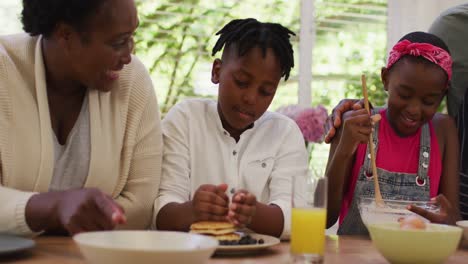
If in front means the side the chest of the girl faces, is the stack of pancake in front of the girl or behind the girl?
in front

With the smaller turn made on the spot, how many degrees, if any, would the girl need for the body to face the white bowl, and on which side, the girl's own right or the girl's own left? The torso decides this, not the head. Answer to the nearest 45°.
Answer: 0° — they already face it

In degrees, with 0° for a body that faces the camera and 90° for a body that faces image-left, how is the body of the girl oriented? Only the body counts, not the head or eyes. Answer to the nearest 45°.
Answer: approximately 0°

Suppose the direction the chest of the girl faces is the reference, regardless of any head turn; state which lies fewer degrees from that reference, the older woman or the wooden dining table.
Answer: the wooden dining table

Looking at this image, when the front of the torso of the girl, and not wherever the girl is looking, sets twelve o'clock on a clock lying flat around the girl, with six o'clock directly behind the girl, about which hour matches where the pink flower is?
The pink flower is roughly at 5 o'clock from the girl.

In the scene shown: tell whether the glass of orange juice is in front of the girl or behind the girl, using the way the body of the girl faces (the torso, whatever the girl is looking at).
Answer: in front

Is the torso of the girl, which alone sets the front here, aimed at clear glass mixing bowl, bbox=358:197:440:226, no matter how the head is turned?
yes

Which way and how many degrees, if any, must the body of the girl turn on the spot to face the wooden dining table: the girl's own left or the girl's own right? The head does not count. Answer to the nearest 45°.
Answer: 0° — they already face it
